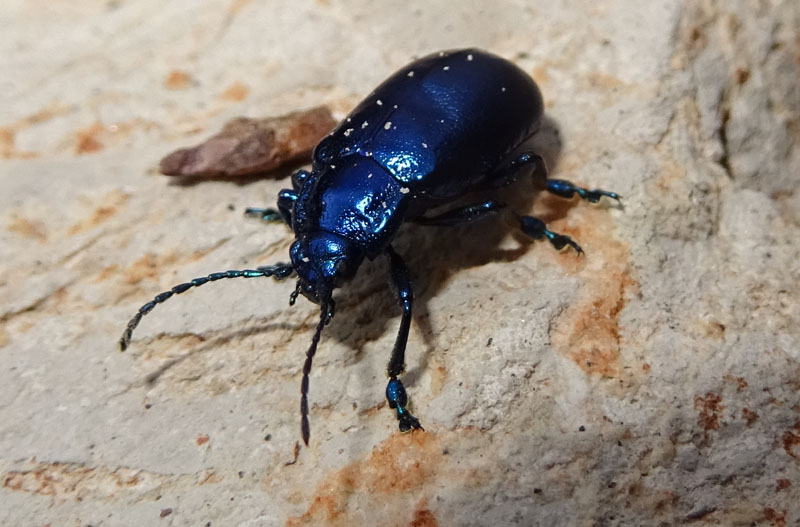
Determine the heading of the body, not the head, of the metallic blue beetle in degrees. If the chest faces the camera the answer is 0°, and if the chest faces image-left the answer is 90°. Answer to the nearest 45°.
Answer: approximately 45°

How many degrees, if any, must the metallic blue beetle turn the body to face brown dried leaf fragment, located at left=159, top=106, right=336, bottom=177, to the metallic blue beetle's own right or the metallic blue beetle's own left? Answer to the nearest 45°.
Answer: approximately 90° to the metallic blue beetle's own right
